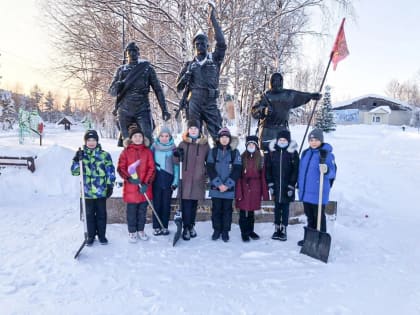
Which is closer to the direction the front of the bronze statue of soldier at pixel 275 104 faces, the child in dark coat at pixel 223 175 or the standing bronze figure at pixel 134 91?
the child in dark coat

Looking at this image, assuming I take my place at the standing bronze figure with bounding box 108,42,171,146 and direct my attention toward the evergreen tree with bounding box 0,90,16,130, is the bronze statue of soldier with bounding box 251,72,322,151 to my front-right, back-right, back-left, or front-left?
back-right

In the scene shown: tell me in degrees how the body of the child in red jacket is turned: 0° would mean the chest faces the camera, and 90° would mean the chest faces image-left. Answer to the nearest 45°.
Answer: approximately 0°

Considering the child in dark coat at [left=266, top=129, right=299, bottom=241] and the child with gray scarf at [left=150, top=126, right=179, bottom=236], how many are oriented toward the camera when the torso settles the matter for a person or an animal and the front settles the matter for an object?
2

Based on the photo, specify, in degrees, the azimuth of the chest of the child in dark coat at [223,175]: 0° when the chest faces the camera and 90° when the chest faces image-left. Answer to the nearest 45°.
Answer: approximately 0°

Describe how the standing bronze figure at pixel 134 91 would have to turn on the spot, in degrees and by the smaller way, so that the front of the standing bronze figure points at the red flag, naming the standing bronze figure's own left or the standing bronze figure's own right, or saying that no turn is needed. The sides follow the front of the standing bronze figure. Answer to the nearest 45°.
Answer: approximately 90° to the standing bronze figure's own left

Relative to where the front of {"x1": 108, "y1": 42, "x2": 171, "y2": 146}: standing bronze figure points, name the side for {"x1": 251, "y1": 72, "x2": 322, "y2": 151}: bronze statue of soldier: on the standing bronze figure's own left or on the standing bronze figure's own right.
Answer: on the standing bronze figure's own left

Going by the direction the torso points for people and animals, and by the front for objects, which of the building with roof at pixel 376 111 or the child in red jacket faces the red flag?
the building with roof

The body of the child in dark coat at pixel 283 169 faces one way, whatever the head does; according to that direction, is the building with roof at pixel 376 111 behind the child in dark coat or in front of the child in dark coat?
behind
